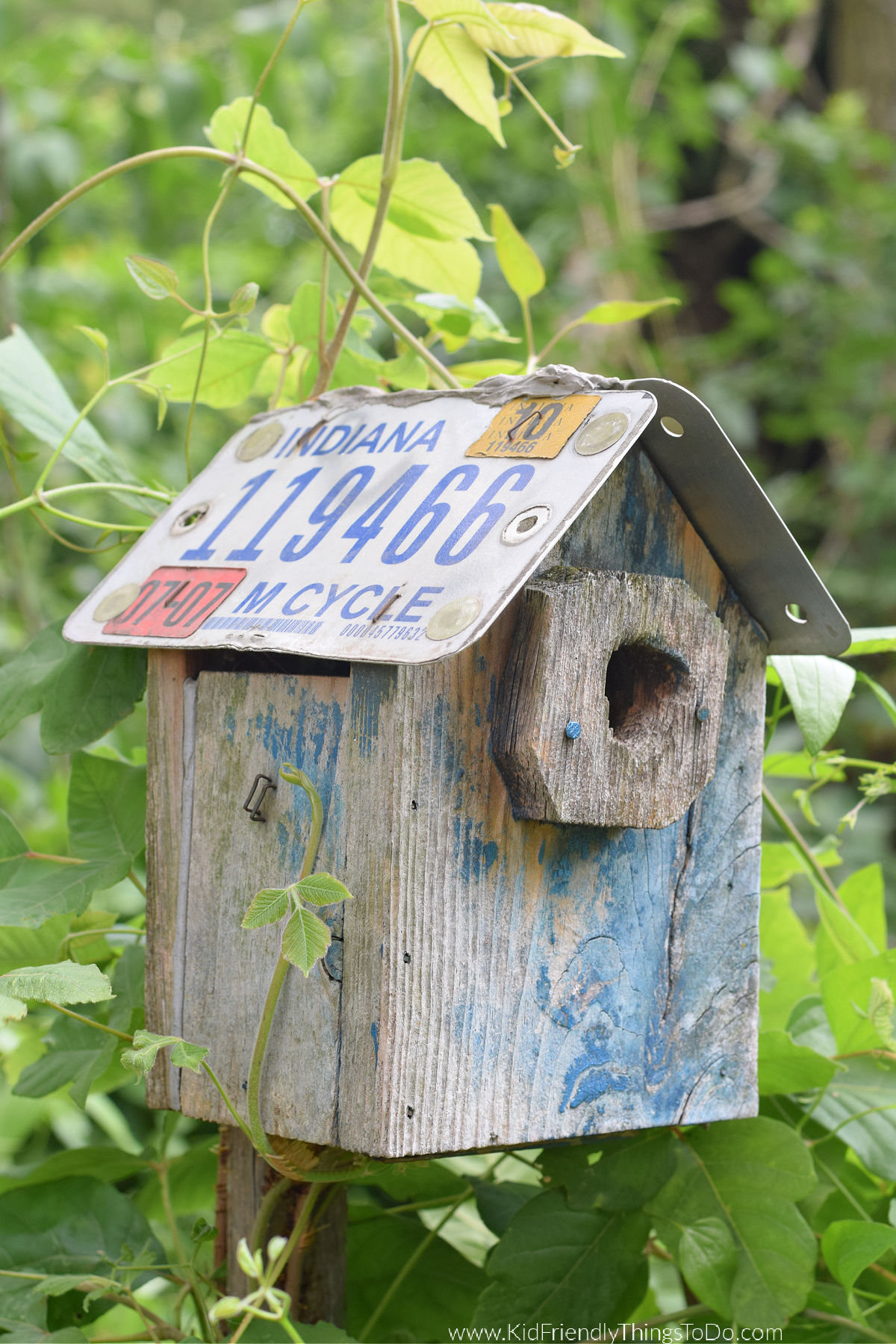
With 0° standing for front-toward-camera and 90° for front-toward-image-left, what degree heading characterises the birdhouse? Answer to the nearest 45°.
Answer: approximately 315°
